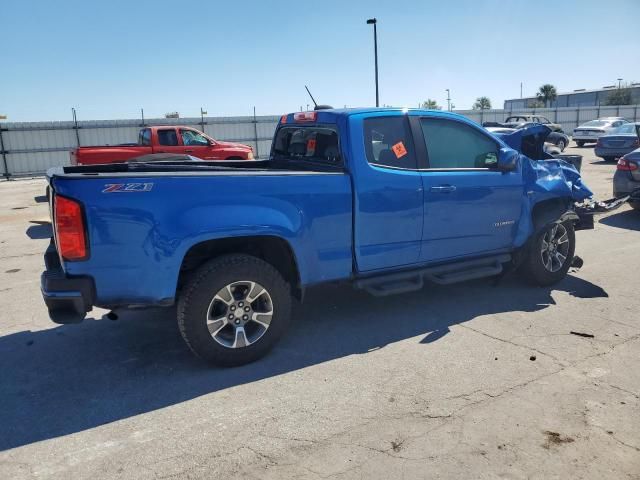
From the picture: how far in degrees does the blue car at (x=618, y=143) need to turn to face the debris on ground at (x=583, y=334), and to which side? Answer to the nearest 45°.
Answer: approximately 135° to its right

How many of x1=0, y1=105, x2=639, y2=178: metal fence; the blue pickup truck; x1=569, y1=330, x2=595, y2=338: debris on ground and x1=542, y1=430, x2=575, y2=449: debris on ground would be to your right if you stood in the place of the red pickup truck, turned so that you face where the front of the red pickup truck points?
3

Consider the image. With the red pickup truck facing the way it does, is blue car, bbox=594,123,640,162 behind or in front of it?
in front

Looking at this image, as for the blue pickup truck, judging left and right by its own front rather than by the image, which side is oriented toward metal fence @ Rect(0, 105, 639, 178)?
left

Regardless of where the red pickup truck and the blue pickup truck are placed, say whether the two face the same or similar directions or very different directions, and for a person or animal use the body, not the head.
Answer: same or similar directions

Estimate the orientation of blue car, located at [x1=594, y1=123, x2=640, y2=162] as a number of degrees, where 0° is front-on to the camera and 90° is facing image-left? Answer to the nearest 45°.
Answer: approximately 225°

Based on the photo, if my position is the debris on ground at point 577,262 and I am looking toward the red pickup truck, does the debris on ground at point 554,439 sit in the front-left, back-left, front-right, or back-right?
back-left

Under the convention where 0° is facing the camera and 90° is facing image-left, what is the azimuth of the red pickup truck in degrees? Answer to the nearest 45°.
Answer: approximately 270°

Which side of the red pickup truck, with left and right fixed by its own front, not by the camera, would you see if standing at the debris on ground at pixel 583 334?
right

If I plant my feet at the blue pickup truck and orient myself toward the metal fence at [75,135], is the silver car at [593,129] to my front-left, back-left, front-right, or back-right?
front-right

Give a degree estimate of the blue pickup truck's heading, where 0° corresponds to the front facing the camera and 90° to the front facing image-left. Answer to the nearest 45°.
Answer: approximately 225°

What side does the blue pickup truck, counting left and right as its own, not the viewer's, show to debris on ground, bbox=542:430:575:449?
right

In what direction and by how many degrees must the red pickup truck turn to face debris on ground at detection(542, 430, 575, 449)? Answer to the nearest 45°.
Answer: approximately 90° to its right
